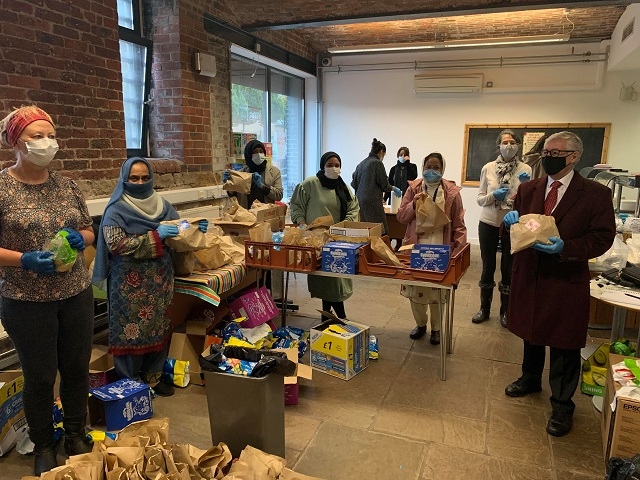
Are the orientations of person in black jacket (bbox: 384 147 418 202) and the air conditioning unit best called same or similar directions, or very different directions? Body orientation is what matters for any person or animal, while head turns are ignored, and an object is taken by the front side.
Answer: same or similar directions

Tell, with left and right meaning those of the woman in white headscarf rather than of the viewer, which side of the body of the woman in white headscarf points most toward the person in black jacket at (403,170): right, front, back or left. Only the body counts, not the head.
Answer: back

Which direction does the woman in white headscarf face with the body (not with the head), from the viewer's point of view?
toward the camera

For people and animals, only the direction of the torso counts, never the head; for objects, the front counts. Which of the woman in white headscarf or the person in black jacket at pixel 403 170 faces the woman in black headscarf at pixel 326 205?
the person in black jacket

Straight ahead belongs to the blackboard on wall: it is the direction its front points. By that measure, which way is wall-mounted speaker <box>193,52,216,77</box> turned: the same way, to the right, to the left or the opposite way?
to the left

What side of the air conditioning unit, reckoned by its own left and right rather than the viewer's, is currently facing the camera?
front

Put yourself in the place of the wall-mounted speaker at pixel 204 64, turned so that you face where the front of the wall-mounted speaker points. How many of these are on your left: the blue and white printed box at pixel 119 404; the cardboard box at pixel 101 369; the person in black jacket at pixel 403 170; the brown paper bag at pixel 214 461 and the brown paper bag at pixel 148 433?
1

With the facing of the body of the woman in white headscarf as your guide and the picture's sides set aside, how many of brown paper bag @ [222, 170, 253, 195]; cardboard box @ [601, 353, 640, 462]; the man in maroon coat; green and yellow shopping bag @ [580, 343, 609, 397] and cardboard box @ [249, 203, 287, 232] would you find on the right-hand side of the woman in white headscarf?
2

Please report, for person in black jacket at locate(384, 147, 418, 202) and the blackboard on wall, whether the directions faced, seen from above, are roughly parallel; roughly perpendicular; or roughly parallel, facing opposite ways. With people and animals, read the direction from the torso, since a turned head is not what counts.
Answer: roughly parallel

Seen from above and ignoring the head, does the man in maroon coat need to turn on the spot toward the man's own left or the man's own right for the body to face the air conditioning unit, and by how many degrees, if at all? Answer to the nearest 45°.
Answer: approximately 135° to the man's own right

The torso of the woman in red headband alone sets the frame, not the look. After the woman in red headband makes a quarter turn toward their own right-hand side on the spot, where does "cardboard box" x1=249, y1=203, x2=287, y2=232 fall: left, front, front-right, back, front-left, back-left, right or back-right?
back

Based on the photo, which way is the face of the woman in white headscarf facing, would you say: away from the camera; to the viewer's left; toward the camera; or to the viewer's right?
toward the camera

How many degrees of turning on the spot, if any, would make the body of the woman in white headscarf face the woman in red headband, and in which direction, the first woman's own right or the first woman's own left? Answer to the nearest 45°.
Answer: approximately 45° to the first woman's own right

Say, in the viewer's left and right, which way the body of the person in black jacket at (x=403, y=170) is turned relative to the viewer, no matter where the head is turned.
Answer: facing the viewer

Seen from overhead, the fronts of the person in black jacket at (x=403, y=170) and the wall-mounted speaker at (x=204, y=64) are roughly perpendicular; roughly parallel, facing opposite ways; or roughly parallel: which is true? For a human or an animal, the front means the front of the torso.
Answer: roughly perpendicular
